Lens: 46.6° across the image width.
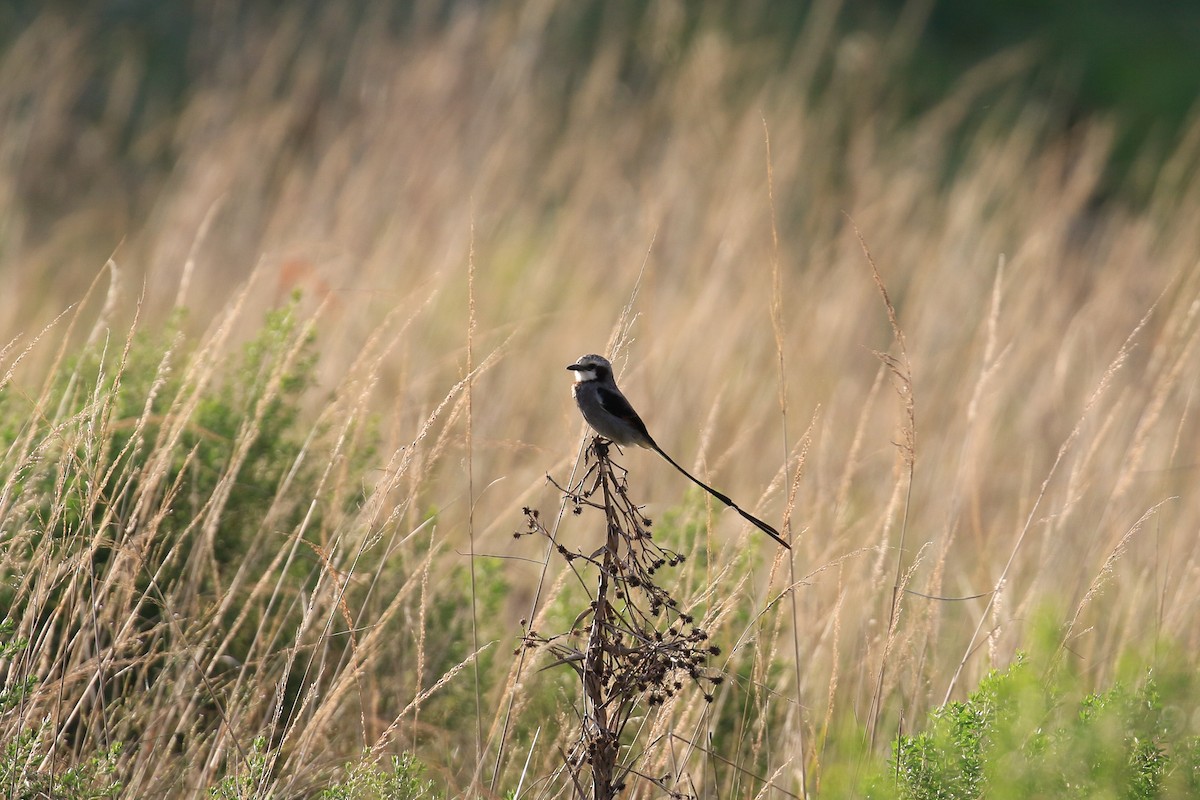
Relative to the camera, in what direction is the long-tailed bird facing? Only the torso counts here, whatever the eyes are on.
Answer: to the viewer's left

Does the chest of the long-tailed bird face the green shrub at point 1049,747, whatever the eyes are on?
no
